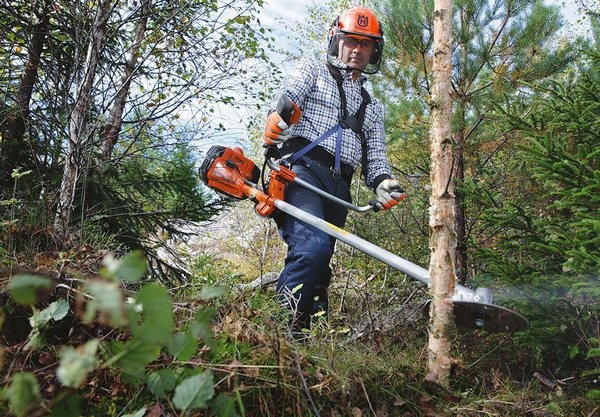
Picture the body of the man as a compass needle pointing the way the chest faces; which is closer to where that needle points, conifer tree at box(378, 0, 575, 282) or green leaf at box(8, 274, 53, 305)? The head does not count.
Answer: the green leaf

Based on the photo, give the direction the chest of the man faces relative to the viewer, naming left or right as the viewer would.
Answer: facing the viewer and to the right of the viewer

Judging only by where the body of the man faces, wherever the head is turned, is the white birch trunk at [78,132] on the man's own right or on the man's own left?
on the man's own right

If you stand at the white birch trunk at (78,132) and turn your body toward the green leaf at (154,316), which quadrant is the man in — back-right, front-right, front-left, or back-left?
front-left

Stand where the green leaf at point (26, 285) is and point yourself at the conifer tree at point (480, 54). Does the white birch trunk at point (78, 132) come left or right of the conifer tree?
left

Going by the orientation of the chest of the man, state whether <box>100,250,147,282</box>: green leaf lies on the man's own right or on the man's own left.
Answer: on the man's own right

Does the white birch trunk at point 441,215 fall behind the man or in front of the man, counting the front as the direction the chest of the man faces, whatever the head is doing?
in front

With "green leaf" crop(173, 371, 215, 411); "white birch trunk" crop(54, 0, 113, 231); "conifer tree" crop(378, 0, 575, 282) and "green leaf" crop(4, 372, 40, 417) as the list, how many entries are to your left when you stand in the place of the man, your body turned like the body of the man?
1

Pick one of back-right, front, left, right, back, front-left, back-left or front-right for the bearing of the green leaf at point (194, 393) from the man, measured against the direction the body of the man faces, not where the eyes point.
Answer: front-right

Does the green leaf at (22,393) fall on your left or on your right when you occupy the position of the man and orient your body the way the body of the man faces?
on your right

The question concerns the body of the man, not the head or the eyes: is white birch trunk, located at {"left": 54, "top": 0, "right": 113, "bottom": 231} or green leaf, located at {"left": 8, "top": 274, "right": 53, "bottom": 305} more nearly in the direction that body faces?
the green leaf

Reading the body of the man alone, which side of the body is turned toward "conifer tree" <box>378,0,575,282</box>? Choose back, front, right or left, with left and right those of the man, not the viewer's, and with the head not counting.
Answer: left
